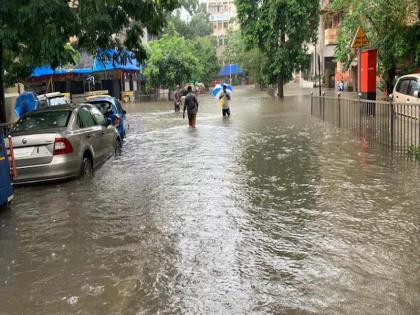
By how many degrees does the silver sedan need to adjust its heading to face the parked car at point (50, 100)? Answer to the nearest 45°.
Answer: approximately 45° to its left

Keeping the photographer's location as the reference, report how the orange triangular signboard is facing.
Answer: facing the viewer

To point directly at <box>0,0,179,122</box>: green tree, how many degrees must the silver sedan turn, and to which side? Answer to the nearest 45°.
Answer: approximately 45° to its left

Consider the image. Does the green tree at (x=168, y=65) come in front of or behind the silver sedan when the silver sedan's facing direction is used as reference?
in front

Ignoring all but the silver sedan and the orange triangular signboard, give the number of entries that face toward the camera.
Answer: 1

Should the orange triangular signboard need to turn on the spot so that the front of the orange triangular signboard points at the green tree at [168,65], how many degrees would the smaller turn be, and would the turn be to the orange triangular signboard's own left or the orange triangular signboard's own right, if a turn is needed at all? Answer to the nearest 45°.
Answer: approximately 135° to the orange triangular signboard's own right

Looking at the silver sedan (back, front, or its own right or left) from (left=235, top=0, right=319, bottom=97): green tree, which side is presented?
front

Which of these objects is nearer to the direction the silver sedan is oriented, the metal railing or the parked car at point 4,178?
the metal railing

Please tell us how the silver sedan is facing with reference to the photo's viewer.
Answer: facing away from the viewer and to the right of the viewer

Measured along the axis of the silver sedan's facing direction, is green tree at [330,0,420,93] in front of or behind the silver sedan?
in front

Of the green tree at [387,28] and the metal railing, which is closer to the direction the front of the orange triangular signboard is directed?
the metal railing

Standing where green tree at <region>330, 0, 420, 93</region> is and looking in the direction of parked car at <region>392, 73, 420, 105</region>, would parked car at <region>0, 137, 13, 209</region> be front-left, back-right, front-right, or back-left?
front-right
